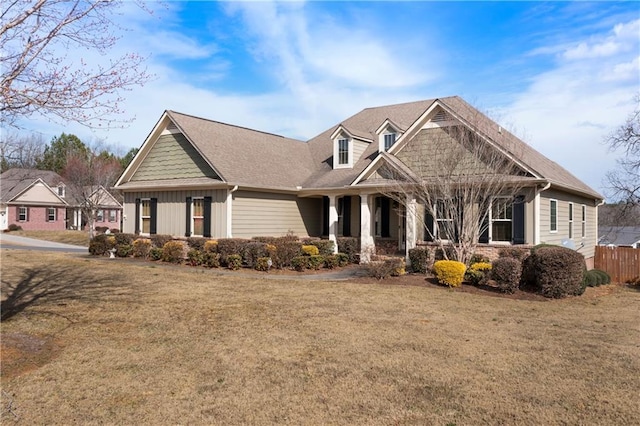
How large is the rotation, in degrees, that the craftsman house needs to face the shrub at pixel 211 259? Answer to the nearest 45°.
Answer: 0° — it already faces it

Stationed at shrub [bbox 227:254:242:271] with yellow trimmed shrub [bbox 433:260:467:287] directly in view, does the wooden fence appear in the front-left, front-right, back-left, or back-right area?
front-left

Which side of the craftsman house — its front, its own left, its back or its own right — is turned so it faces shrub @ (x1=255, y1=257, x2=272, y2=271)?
front

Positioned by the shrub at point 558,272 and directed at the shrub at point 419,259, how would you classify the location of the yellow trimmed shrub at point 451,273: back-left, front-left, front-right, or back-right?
front-left

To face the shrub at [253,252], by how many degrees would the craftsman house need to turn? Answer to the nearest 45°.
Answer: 0° — it already faces it

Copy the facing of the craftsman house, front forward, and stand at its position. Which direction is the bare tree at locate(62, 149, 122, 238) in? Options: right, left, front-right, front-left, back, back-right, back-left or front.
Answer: right

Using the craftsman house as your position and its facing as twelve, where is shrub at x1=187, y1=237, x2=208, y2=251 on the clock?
The shrub is roughly at 1 o'clock from the craftsman house.

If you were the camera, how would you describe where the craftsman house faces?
facing the viewer and to the left of the viewer
